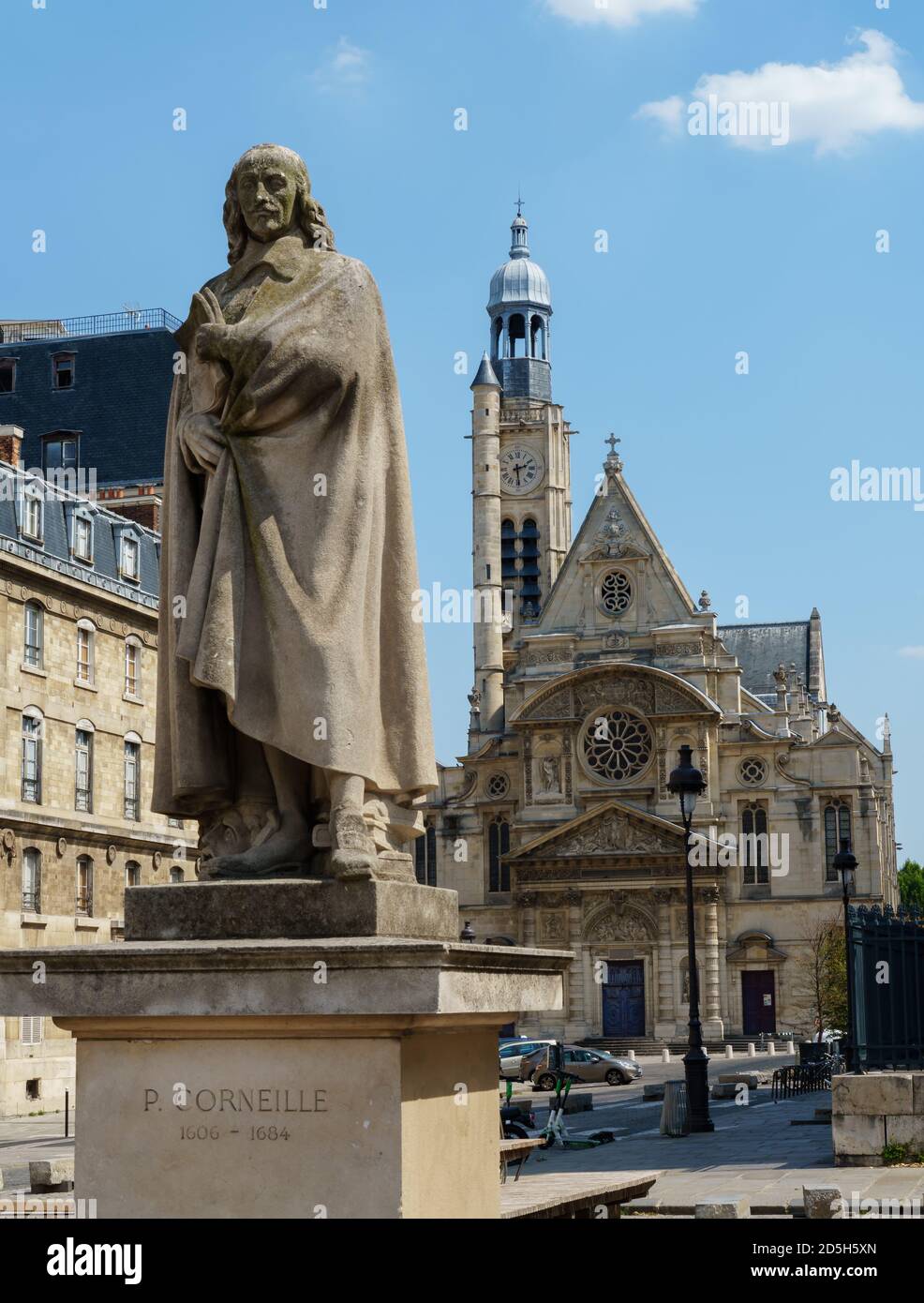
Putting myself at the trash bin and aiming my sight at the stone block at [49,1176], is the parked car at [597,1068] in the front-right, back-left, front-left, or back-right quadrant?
back-right

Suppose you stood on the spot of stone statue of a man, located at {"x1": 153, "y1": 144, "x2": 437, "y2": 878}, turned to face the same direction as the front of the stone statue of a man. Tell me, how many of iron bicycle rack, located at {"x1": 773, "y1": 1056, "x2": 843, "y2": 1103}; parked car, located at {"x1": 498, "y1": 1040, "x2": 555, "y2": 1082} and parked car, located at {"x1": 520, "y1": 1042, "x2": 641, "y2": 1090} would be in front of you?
0

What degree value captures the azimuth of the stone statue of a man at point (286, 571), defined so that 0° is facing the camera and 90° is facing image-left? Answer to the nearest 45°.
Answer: approximately 45°

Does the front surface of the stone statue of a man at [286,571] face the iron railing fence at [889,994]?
no

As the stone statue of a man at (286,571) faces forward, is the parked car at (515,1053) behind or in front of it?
behind

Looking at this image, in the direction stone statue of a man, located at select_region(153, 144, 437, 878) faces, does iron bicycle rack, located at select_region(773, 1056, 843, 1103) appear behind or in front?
behind

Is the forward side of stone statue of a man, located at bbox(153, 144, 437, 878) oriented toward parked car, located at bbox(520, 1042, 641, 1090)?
no

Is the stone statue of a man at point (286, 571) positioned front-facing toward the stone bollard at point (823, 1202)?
no

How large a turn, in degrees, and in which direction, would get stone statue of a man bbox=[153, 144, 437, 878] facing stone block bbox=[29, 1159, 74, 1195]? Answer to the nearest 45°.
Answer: approximately 135° to its right

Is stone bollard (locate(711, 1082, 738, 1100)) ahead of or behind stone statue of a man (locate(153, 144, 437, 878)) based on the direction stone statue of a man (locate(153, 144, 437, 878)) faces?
behind

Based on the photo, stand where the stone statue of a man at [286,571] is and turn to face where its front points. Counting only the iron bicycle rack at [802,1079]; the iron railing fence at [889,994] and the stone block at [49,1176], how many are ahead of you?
0

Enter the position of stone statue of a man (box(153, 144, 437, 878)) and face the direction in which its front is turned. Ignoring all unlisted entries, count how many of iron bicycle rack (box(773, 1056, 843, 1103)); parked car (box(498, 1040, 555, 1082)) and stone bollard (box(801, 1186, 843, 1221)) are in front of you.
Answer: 0
